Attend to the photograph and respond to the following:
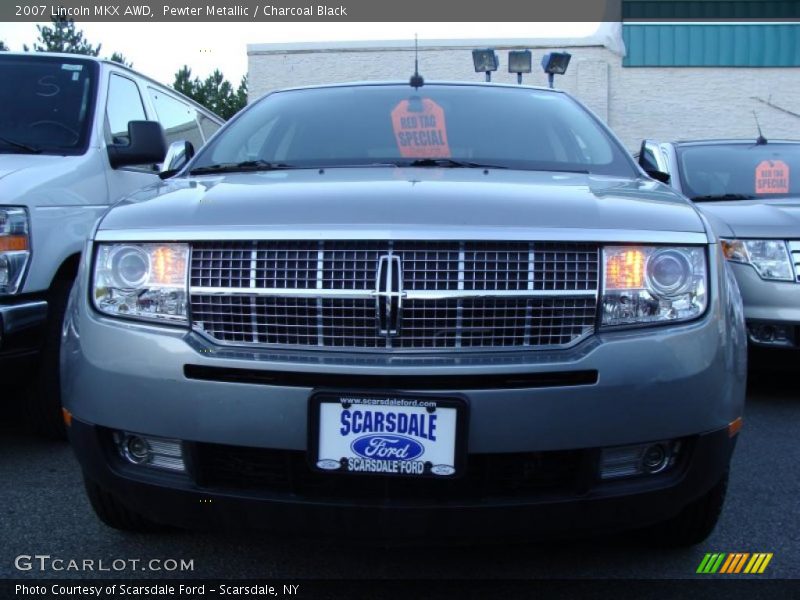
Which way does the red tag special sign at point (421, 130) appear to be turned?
toward the camera

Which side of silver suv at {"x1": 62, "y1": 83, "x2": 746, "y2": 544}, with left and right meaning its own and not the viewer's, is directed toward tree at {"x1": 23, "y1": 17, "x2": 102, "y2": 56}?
back

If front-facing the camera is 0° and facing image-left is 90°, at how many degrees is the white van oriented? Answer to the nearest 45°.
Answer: approximately 45°

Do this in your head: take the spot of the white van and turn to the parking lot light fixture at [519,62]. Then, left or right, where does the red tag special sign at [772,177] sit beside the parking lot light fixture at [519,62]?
right

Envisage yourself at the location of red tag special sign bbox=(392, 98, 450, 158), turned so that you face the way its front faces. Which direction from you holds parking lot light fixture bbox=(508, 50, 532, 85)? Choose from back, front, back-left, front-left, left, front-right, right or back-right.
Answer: back

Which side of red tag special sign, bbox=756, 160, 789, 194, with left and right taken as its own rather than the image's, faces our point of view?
front

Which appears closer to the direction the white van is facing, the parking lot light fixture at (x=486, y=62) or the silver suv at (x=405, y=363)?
the silver suv

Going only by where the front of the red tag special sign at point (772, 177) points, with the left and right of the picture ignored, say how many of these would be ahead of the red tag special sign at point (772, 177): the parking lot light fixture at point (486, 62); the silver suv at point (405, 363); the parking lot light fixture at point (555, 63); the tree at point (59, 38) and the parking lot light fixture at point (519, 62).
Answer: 1

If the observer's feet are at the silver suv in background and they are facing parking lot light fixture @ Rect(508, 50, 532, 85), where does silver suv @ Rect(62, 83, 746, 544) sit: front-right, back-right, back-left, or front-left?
back-left

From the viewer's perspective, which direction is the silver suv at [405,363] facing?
toward the camera

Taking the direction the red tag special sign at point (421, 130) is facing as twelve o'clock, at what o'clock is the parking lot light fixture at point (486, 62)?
The parking lot light fixture is roughly at 6 o'clock from the red tag special sign.

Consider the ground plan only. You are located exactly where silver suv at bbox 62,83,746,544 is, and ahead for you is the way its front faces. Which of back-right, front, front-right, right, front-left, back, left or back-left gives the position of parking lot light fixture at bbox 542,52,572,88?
back
